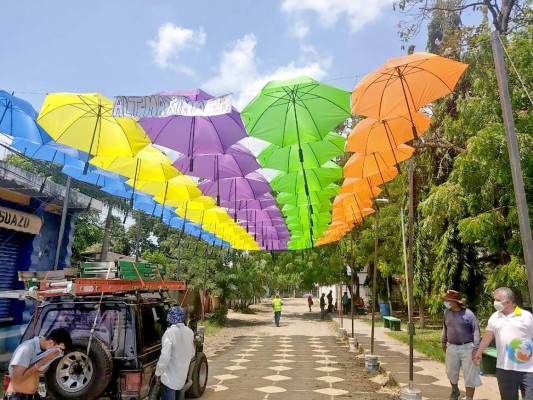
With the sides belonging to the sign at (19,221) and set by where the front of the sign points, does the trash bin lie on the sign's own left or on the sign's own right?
on the sign's own left

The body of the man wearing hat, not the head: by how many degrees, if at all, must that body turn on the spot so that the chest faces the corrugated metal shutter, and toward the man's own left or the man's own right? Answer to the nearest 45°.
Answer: approximately 45° to the man's own right

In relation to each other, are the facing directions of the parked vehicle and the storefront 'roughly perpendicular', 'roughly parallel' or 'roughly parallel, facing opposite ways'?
roughly perpendicular

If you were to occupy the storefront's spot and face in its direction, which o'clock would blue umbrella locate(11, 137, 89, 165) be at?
The blue umbrella is roughly at 1 o'clock from the storefront.

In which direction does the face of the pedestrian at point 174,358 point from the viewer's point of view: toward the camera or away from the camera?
away from the camera

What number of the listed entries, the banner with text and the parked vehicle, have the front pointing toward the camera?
1

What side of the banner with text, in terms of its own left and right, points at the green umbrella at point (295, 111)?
left

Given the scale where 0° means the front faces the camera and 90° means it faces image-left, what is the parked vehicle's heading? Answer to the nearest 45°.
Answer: approximately 225°
